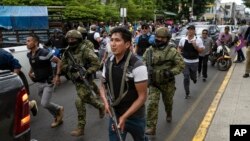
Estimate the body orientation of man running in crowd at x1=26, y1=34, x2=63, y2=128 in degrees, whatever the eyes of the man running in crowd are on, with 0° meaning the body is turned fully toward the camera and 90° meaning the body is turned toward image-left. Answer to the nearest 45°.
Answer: approximately 45°

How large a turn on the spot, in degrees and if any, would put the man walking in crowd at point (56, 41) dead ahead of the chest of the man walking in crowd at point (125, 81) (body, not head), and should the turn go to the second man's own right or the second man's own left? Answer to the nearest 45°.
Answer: approximately 135° to the second man's own right

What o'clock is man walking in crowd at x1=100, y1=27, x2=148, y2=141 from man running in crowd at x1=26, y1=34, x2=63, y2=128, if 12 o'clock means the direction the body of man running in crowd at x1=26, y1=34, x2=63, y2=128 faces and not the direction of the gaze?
man walking in crowd at x1=100, y1=27, x2=148, y2=141 is roughly at 10 o'clock from man running in crowd at x1=26, y1=34, x2=63, y2=128.

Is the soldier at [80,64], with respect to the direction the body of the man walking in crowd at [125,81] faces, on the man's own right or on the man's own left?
on the man's own right
